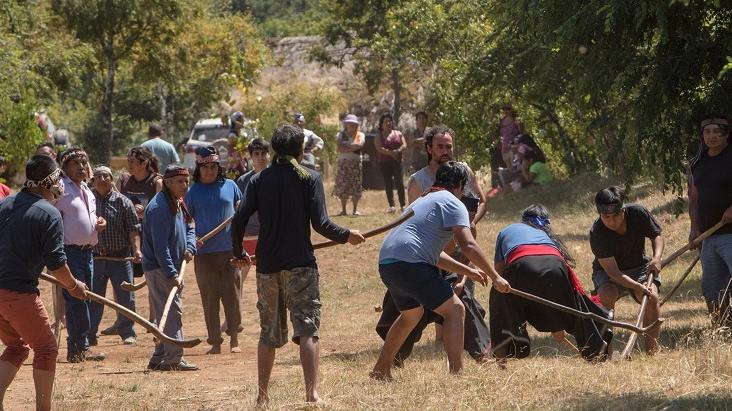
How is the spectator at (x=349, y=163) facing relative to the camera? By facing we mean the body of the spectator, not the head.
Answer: toward the camera

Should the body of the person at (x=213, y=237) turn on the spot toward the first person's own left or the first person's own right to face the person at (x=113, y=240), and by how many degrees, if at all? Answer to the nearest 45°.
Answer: approximately 135° to the first person's own right

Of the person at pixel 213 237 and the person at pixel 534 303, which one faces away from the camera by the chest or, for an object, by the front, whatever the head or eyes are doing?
the person at pixel 534 303

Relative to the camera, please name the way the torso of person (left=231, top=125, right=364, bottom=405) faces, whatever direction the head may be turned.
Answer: away from the camera

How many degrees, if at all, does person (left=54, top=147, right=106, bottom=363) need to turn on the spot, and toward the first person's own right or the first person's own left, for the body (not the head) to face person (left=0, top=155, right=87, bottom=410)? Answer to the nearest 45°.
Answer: approximately 45° to the first person's own right

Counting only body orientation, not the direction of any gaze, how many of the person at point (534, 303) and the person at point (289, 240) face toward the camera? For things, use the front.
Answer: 0

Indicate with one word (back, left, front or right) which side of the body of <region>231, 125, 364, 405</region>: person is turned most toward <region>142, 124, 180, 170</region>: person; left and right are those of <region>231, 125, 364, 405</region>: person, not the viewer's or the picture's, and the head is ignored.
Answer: front

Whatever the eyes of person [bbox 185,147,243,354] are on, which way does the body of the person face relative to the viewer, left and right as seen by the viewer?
facing the viewer

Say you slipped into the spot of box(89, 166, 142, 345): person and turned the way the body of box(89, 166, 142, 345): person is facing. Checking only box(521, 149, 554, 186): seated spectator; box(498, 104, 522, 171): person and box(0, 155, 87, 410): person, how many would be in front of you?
1

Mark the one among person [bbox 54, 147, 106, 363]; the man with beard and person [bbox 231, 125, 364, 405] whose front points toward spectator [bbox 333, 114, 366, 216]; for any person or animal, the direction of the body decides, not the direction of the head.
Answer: person [bbox 231, 125, 364, 405]

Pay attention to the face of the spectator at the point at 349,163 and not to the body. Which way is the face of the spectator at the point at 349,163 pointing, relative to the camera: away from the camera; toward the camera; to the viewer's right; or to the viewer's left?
toward the camera

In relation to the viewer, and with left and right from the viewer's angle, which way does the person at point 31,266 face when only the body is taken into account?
facing away from the viewer and to the right of the viewer

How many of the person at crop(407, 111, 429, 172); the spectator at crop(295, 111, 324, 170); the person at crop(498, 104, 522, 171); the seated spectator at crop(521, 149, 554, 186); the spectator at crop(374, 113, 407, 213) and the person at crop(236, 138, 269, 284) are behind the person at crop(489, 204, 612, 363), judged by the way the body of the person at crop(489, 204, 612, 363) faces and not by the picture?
0

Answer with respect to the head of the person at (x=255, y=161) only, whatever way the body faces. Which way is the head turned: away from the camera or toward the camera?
toward the camera

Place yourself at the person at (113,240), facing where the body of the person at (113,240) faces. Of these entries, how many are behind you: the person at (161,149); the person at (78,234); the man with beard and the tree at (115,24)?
2
